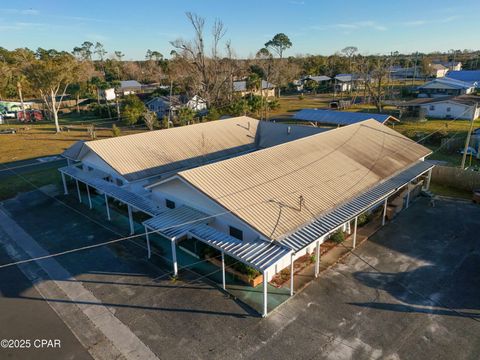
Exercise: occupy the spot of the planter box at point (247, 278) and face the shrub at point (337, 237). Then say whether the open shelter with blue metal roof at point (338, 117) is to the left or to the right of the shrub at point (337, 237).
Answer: left

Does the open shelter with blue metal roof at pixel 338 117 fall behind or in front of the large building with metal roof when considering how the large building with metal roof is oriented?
behind

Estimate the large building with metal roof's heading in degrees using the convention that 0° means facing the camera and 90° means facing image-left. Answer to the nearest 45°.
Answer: approximately 45°

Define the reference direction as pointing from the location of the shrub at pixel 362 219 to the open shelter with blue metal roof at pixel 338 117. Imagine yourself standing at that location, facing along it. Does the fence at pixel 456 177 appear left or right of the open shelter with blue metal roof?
right
